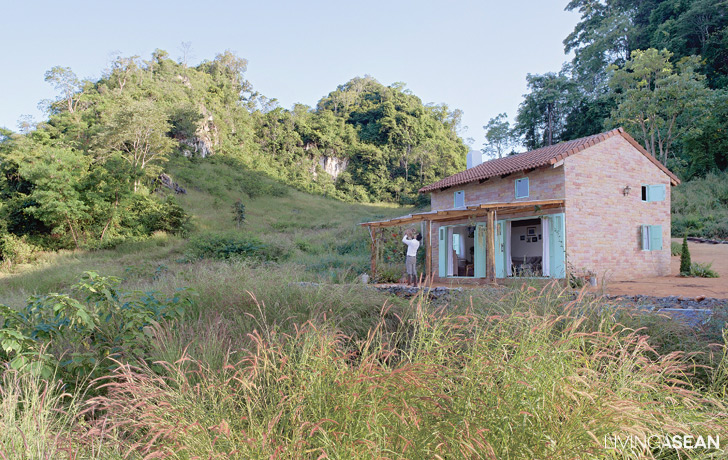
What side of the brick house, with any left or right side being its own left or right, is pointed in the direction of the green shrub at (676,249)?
back

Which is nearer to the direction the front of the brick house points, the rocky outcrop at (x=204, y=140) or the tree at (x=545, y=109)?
the rocky outcrop

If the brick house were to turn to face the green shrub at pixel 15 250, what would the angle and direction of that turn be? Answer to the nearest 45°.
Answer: approximately 45° to its right

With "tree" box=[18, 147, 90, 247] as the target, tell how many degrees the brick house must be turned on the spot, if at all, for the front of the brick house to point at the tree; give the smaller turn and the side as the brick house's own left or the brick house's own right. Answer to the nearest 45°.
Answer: approximately 45° to the brick house's own right

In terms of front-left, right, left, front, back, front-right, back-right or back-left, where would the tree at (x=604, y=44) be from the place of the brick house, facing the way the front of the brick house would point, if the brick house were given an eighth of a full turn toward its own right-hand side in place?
right

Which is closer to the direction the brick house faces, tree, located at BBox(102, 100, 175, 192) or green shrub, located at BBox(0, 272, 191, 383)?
the green shrub

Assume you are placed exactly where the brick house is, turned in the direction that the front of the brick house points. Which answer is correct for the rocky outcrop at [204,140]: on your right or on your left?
on your right

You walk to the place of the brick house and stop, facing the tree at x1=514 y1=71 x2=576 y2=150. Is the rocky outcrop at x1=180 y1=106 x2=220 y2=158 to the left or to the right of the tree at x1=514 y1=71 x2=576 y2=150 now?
left

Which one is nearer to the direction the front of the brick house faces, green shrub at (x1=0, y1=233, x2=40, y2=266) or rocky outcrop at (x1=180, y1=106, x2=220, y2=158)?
the green shrub

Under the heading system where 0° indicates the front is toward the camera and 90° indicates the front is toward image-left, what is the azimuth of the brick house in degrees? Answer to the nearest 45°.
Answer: approximately 45°
